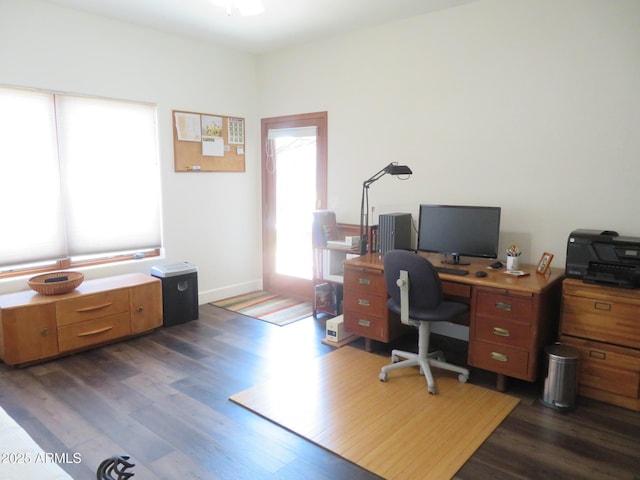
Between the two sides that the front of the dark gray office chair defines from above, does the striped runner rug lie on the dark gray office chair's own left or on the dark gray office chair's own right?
on the dark gray office chair's own left

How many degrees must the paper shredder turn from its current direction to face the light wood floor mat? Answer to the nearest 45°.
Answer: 0° — it already faces it

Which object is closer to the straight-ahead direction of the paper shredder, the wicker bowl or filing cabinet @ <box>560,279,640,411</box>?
the filing cabinet

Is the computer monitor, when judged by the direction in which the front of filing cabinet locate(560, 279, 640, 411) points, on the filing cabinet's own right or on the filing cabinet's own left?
on the filing cabinet's own right

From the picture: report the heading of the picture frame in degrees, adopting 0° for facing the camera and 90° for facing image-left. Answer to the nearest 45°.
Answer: approximately 45°

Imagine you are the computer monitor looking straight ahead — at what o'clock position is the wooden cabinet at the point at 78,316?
The wooden cabinet is roughly at 1 o'clock from the computer monitor.

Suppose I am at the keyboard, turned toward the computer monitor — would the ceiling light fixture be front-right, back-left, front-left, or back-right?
back-left

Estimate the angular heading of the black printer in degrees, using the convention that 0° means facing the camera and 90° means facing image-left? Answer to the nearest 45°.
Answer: approximately 45°

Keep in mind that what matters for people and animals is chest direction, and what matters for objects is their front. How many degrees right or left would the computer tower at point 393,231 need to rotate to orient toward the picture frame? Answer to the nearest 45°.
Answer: approximately 90° to its left

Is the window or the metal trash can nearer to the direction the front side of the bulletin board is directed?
the metal trash can

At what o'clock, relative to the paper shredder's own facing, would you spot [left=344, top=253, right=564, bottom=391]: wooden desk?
The wooden desk is roughly at 12 o'clock from the paper shredder.
